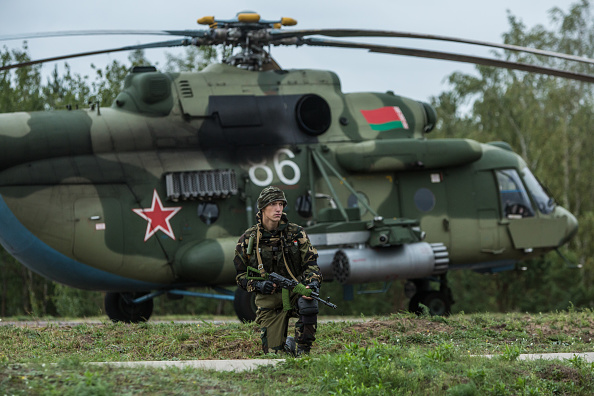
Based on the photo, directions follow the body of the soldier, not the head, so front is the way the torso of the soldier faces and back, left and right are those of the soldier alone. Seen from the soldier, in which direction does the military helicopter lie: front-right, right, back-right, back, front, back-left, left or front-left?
back-left

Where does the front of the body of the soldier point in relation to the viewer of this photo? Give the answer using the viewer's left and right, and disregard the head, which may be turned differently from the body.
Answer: facing the viewer and to the right of the viewer
